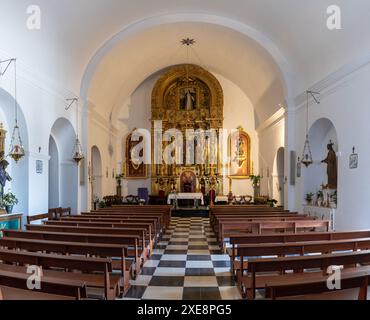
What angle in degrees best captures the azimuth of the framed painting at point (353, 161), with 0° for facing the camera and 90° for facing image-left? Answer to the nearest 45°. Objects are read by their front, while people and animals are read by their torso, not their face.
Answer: approximately 45°

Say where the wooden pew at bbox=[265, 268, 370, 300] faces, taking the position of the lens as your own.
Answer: facing away from the viewer

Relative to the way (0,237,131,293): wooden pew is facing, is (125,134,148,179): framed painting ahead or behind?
ahead

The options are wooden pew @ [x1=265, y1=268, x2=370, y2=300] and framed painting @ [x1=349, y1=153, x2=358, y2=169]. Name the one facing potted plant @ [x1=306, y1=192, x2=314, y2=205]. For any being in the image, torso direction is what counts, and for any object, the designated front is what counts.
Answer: the wooden pew

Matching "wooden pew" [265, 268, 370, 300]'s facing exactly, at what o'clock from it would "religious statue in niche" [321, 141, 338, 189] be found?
The religious statue in niche is roughly at 12 o'clock from the wooden pew.

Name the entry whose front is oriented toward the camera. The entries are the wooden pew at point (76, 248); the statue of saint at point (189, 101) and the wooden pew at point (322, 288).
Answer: the statue of saint

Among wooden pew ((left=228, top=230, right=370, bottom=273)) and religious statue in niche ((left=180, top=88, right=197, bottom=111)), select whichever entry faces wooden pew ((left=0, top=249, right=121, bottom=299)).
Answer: the religious statue in niche

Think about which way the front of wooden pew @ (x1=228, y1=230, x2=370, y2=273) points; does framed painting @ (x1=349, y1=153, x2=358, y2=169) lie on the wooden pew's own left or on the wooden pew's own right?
on the wooden pew's own right

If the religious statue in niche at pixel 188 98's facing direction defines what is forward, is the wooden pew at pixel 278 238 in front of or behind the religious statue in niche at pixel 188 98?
in front
